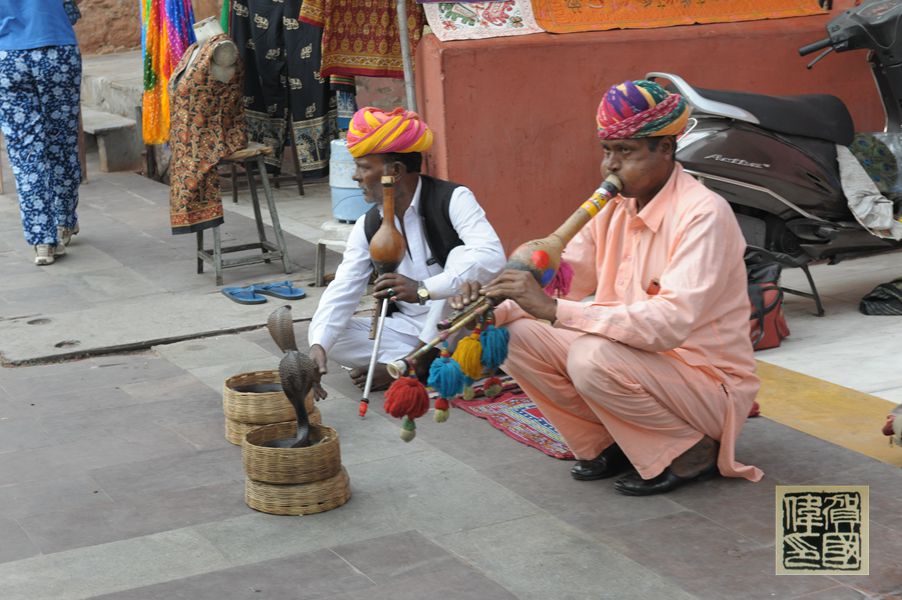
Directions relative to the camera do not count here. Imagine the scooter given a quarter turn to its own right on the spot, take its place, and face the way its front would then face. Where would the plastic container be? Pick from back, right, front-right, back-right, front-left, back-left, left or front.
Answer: right

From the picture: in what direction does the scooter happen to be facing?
to the viewer's right

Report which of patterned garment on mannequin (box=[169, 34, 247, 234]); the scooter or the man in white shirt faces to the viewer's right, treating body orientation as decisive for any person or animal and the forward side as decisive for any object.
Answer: the scooter

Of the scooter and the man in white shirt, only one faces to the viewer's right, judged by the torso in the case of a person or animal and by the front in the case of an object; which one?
the scooter

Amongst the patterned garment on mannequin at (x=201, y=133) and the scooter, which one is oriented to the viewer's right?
the scooter

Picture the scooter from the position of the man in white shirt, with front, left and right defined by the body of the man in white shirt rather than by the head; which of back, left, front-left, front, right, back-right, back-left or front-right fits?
back

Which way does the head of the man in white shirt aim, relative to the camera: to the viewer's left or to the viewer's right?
to the viewer's left

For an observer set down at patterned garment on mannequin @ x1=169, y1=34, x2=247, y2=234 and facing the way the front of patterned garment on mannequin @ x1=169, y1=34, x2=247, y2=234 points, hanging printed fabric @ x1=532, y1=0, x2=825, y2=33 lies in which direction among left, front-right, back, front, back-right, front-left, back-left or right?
back-left

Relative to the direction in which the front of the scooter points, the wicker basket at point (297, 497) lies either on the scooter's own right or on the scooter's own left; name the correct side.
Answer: on the scooter's own right

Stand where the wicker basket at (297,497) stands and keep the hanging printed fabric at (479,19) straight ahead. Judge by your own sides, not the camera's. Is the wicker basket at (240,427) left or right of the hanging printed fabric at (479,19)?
left

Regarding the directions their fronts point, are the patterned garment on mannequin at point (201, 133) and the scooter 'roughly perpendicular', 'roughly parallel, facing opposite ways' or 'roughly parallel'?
roughly perpendicular

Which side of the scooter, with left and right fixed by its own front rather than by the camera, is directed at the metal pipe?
back
